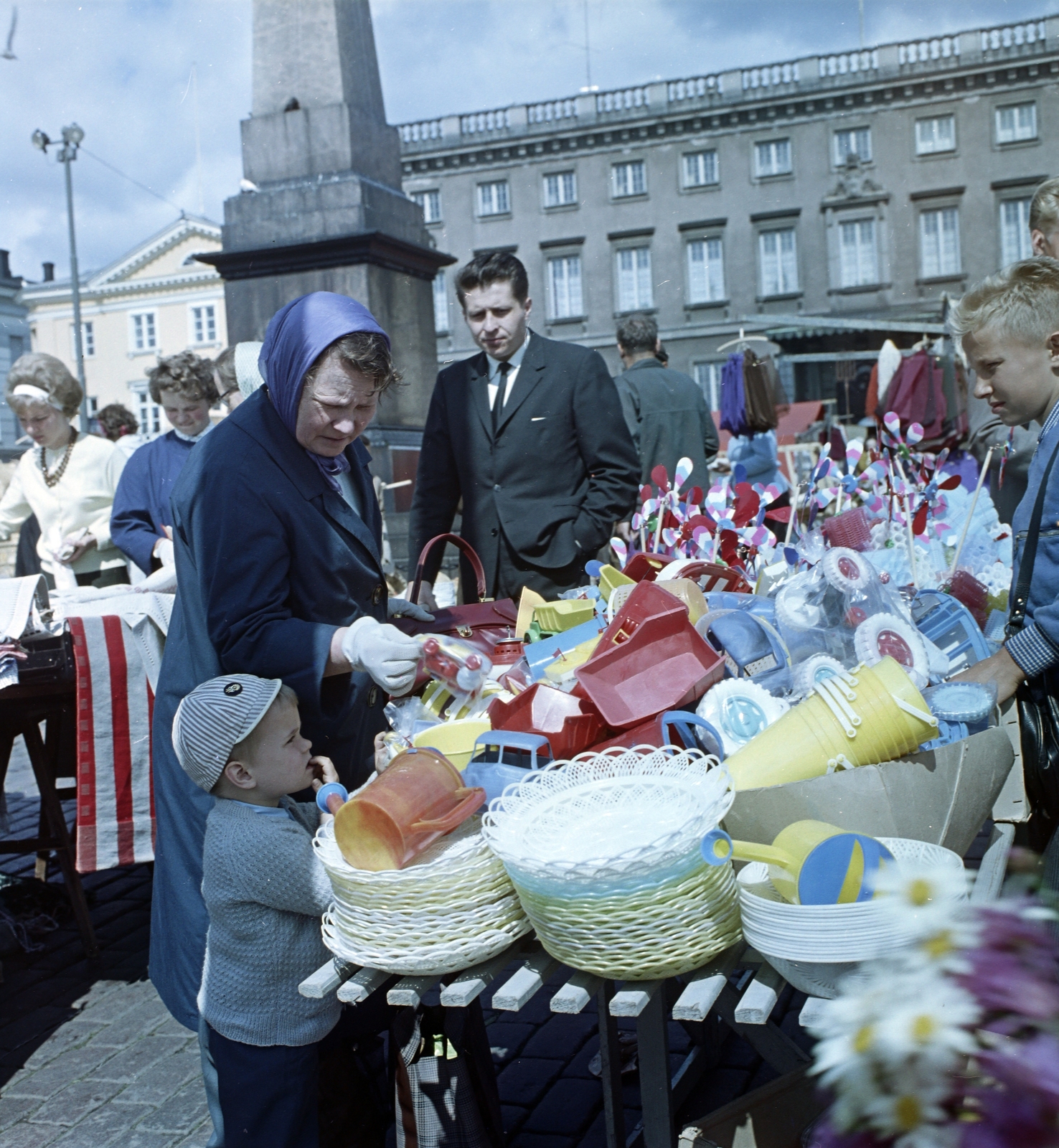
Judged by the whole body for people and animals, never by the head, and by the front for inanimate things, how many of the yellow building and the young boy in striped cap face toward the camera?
1

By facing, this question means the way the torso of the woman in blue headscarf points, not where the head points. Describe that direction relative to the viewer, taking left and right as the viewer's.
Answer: facing the viewer and to the right of the viewer

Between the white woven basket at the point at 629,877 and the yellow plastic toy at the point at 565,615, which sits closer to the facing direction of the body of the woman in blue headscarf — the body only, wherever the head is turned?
the white woven basket

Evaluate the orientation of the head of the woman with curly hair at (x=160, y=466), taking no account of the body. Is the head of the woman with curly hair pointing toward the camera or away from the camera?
toward the camera

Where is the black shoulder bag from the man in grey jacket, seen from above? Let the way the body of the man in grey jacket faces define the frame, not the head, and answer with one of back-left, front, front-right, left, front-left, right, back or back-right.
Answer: back

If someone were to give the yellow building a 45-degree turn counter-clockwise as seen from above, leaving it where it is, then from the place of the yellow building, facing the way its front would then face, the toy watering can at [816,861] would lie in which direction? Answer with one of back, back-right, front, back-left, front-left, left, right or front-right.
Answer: front-right

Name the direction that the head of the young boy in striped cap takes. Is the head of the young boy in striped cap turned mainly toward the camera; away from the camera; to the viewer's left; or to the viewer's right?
to the viewer's right

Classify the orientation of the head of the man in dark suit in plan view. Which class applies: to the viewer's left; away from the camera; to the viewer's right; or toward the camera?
toward the camera

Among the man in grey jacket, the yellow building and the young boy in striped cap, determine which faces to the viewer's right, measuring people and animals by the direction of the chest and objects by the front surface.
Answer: the young boy in striped cap

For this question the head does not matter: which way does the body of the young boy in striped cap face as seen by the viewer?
to the viewer's right

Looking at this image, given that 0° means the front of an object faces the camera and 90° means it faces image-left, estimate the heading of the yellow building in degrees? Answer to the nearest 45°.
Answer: approximately 0°

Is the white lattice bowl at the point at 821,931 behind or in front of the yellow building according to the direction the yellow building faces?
in front

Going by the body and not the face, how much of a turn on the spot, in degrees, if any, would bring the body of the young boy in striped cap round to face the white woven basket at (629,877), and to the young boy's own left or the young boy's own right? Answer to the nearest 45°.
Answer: approximately 45° to the young boy's own right

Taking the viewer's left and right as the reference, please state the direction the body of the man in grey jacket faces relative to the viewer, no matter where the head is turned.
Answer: facing away from the viewer

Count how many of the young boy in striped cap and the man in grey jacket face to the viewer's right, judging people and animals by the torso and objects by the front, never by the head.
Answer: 1

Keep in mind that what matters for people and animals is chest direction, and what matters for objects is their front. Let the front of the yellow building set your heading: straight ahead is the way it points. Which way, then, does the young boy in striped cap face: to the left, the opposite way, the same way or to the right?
to the left

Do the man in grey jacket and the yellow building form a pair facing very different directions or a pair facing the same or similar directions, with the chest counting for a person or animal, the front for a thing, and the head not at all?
very different directions

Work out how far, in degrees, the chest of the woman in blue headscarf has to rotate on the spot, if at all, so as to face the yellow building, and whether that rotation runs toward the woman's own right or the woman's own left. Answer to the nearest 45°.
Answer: approximately 135° to the woman's own left

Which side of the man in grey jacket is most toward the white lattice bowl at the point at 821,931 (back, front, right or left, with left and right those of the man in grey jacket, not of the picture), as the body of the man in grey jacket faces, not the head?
back
